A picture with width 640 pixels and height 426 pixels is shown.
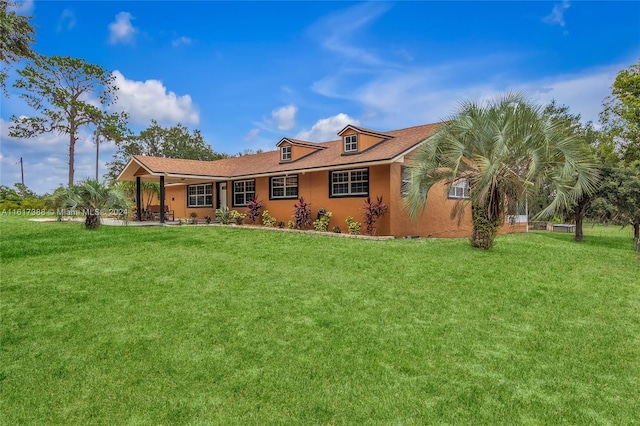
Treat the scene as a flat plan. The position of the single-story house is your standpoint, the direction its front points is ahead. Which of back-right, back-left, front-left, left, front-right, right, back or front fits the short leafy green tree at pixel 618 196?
back-left

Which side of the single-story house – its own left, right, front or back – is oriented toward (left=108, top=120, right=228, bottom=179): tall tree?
right

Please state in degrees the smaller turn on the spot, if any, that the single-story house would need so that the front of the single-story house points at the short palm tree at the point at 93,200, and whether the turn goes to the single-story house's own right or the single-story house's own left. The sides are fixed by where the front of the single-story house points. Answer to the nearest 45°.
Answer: approximately 45° to the single-story house's own right

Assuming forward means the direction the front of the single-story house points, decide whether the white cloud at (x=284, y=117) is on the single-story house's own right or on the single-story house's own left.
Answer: on the single-story house's own right

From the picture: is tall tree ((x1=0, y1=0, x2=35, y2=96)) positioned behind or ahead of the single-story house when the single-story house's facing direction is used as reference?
ahead

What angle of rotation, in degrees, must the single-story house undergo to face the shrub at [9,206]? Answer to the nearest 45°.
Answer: approximately 90° to its right

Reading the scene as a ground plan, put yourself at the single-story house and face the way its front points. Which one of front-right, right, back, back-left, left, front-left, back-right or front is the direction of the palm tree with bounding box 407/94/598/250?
left

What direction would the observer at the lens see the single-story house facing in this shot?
facing the viewer and to the left of the viewer
